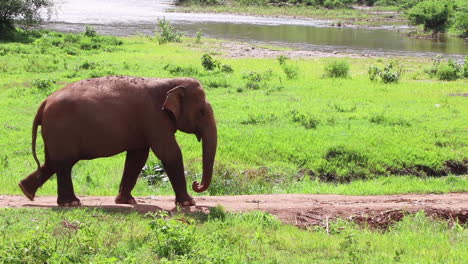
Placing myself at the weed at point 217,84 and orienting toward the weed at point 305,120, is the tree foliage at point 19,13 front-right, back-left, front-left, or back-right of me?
back-right

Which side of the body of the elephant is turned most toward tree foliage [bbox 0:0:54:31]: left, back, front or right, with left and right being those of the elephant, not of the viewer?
left

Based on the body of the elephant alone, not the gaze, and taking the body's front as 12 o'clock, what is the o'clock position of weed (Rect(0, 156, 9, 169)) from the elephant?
The weed is roughly at 8 o'clock from the elephant.

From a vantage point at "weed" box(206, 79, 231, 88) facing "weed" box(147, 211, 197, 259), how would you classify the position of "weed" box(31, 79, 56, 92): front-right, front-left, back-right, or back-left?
front-right

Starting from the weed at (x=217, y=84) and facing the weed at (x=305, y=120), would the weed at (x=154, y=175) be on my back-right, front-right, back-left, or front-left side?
front-right

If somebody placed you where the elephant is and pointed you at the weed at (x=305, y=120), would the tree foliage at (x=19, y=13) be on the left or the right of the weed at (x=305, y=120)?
left

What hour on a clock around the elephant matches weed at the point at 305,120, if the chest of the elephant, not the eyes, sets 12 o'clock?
The weed is roughly at 10 o'clock from the elephant.

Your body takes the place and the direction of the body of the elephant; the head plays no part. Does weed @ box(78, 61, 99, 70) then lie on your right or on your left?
on your left

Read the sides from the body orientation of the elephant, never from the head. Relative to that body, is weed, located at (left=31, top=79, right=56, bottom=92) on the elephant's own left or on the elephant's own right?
on the elephant's own left

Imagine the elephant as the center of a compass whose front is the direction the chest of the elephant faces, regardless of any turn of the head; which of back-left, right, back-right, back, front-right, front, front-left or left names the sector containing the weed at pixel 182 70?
left

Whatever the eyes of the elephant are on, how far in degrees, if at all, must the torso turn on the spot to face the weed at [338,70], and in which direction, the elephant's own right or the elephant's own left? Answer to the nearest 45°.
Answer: approximately 45° to the elephant's own left

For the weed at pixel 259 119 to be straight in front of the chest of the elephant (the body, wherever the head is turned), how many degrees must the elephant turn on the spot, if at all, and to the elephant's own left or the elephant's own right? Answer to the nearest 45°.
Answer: approximately 45° to the elephant's own left

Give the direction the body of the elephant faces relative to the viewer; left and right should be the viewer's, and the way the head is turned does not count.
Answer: facing to the right of the viewer

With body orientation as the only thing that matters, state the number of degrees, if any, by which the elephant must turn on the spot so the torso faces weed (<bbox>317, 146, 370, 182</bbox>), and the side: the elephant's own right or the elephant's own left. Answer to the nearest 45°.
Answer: approximately 45° to the elephant's own left
